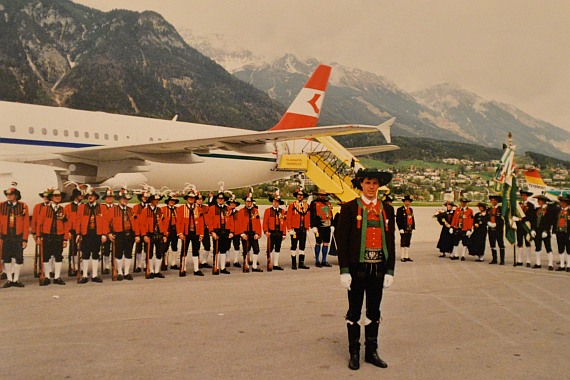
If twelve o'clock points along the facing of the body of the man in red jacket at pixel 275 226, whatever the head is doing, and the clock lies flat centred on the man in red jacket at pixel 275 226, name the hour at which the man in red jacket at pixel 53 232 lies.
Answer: the man in red jacket at pixel 53 232 is roughly at 2 o'clock from the man in red jacket at pixel 275 226.

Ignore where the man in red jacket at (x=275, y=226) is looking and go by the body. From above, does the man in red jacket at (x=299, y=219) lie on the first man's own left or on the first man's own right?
on the first man's own left

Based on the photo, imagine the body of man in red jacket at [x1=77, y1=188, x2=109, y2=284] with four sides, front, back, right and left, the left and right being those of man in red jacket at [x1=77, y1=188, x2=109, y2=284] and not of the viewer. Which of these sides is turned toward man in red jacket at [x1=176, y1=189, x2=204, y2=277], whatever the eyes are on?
left

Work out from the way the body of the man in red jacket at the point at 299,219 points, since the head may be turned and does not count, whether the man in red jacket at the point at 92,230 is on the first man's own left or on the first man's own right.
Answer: on the first man's own right

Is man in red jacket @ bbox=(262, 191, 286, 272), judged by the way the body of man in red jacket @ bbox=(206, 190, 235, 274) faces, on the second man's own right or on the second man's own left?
on the second man's own left

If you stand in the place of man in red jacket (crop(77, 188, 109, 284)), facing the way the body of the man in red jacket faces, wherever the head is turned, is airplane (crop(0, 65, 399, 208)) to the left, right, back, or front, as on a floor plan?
back

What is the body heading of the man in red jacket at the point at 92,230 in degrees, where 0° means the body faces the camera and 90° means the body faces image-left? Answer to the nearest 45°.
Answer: approximately 0°

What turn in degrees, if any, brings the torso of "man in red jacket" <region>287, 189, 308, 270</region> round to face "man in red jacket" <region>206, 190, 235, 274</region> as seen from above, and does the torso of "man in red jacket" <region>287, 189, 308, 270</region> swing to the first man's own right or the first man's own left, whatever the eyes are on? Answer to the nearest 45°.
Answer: approximately 45° to the first man's own right
